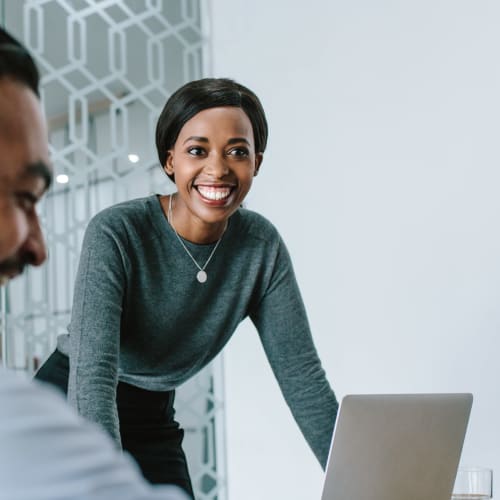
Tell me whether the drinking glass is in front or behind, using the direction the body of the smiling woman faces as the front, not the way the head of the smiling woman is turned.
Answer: in front

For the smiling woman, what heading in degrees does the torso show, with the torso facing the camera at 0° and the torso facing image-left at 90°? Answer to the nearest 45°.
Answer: approximately 315°

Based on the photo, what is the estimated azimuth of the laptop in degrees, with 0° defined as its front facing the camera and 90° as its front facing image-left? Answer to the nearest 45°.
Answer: approximately 135°

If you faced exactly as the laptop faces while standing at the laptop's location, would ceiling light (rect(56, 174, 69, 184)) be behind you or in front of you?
in front

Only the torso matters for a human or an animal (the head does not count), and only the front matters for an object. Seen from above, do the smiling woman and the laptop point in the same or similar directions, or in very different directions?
very different directions

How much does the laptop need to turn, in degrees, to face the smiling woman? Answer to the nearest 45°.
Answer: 0° — it already faces them
